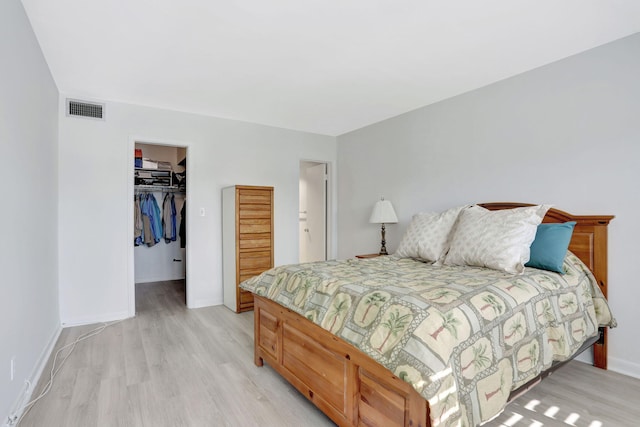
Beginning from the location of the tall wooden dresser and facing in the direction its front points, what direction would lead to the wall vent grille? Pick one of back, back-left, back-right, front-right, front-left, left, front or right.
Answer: back-right

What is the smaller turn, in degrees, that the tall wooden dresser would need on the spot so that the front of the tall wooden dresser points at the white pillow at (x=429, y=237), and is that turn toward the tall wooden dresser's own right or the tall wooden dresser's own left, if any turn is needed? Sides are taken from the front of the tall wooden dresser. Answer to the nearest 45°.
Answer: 0° — it already faces it

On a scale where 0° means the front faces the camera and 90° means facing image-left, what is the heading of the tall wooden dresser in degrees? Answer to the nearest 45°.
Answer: approximately 315°

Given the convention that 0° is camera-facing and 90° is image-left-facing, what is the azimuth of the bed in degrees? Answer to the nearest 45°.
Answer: approximately 45°

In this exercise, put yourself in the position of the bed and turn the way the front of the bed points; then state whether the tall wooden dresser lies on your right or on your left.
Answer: on your right

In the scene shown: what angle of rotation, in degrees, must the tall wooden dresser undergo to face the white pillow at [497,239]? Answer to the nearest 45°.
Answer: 0° — it already faces it

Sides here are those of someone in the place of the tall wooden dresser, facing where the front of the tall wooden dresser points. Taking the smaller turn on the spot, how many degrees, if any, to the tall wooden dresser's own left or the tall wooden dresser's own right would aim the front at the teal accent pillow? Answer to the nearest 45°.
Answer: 0° — it already faces it
